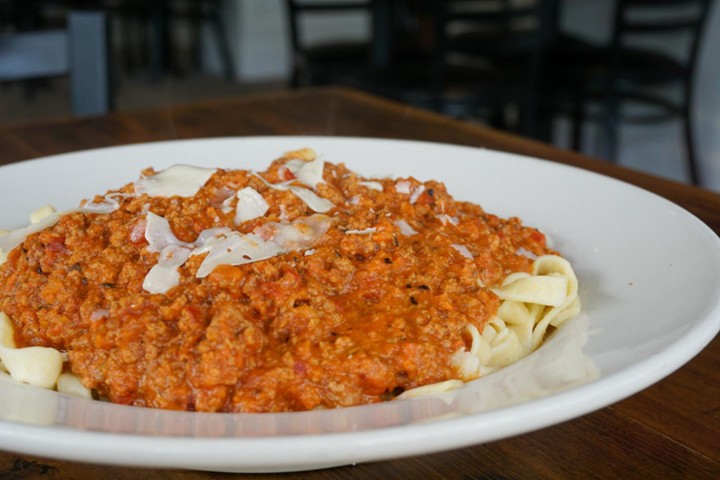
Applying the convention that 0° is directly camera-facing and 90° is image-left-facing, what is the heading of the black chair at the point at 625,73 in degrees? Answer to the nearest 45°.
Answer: approximately 135°

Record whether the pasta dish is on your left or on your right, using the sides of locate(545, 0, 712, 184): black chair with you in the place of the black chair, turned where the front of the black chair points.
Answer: on your left

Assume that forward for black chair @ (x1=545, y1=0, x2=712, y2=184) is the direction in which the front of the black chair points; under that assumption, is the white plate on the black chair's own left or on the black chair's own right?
on the black chair's own left
